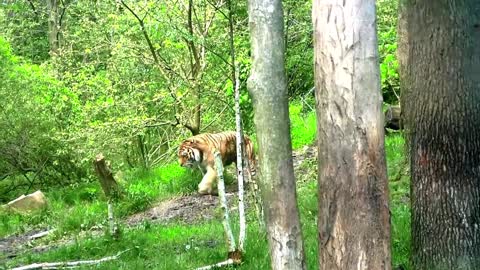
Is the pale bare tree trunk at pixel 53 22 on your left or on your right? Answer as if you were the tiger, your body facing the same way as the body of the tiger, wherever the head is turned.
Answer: on your right

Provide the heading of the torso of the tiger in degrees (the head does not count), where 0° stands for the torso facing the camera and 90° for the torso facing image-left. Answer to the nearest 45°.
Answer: approximately 45°

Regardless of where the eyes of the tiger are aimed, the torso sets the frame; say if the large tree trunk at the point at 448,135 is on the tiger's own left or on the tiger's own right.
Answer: on the tiger's own left
